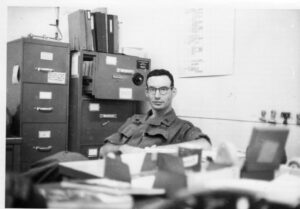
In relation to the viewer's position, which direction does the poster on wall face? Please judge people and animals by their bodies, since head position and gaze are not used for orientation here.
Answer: facing the viewer

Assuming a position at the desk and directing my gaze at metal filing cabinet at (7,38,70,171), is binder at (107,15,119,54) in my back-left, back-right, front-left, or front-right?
front-right

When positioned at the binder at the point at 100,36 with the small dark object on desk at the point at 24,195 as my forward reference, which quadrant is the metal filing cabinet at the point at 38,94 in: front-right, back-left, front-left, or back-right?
front-right

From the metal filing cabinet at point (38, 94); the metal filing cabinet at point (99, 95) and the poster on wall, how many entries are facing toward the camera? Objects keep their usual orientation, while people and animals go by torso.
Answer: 3

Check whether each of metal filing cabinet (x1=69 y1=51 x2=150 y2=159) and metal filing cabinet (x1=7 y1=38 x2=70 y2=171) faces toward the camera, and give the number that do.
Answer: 2

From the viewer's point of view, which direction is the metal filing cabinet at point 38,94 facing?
toward the camera

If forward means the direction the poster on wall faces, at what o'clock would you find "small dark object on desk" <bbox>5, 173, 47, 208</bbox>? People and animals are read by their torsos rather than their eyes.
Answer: The small dark object on desk is roughly at 1 o'clock from the poster on wall.

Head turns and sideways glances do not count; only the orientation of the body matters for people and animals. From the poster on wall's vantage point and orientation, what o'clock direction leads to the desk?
The desk is roughly at 12 o'clock from the poster on wall.

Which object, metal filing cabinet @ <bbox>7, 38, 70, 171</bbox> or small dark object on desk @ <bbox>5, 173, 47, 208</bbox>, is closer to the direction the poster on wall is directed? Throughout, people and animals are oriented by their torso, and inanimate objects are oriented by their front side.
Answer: the small dark object on desk

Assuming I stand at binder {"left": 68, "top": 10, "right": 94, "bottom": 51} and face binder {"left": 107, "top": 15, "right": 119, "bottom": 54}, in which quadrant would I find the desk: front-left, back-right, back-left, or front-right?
front-right

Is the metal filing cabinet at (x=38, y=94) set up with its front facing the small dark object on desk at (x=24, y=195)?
yes

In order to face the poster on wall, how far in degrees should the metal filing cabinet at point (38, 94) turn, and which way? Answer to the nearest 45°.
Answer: approximately 45° to its left
